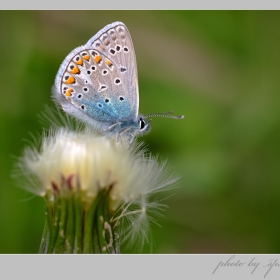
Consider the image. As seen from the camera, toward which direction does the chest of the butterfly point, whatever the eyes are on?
to the viewer's right
